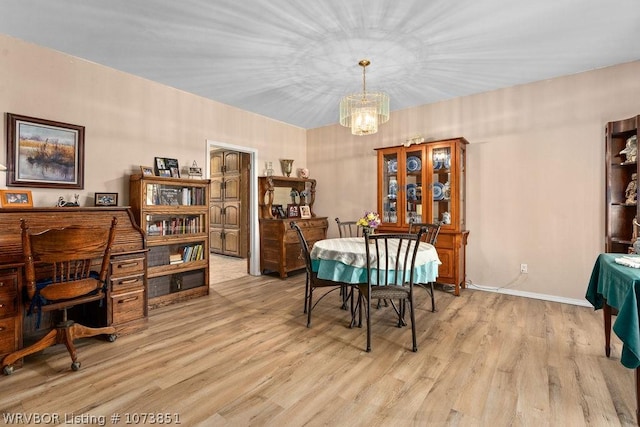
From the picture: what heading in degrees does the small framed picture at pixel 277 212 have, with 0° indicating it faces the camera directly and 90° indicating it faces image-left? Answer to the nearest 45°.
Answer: approximately 315°

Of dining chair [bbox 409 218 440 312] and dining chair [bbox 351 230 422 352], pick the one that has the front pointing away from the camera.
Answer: dining chair [bbox 351 230 422 352]

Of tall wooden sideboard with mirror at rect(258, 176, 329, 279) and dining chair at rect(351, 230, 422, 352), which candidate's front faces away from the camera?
the dining chair

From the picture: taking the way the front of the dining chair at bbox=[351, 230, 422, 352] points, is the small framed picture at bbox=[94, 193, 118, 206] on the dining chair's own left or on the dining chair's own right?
on the dining chair's own left

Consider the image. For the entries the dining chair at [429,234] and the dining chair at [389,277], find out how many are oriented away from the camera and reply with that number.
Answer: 1

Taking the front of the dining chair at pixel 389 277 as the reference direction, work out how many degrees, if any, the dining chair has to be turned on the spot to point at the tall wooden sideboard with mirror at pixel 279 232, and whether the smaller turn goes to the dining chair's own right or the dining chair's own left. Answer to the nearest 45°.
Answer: approximately 45° to the dining chair's own left

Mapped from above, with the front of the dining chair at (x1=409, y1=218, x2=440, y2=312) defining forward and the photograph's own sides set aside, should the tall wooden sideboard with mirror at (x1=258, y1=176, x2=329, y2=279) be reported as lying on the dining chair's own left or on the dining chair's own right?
on the dining chair's own right

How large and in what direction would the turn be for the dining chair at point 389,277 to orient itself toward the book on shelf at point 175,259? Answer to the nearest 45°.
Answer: approximately 90° to its left

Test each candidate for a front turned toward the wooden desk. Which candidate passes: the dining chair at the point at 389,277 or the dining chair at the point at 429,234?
the dining chair at the point at 429,234

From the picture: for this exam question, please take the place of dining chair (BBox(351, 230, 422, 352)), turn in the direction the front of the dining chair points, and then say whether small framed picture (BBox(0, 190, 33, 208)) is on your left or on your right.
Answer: on your left

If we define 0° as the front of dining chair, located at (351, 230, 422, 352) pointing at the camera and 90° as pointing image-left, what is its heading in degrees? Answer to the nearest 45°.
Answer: approximately 180°

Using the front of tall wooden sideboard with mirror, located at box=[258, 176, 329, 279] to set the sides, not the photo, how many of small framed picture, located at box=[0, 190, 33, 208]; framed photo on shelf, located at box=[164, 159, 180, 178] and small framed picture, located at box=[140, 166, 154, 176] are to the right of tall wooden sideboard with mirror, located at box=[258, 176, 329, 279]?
3

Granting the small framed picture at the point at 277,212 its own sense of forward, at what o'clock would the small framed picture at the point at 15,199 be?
the small framed picture at the point at 15,199 is roughly at 3 o'clock from the small framed picture at the point at 277,212.
